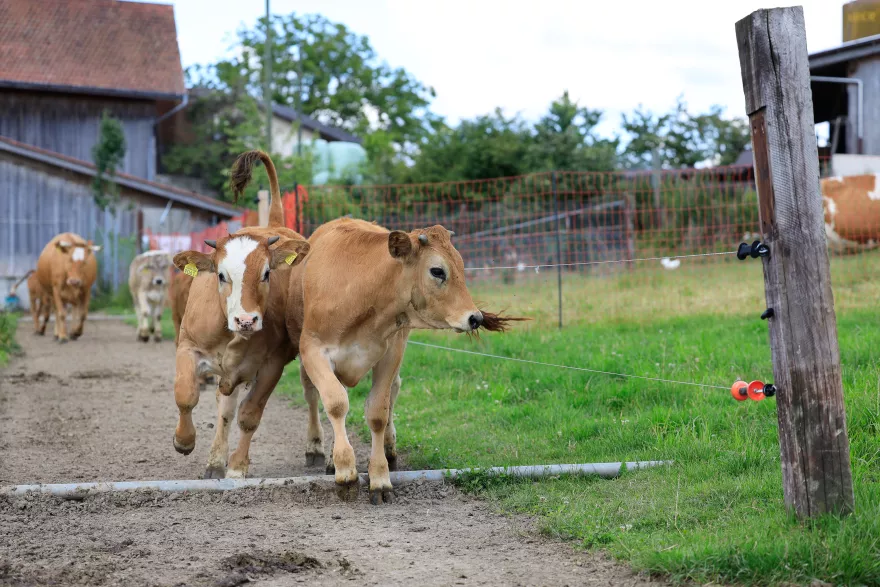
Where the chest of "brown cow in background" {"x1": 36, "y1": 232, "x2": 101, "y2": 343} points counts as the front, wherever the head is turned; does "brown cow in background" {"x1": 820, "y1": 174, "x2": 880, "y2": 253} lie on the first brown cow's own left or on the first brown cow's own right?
on the first brown cow's own left

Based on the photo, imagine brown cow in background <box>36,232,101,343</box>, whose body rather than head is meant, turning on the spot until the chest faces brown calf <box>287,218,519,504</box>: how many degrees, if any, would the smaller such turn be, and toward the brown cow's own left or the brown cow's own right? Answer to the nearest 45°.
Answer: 0° — it already faces it

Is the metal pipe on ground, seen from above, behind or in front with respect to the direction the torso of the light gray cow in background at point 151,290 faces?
in front

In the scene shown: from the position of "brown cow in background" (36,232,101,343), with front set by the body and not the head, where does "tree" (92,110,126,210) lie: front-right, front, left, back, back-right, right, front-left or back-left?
back

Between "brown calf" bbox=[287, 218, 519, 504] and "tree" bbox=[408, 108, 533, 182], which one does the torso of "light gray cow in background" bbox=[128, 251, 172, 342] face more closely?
the brown calf

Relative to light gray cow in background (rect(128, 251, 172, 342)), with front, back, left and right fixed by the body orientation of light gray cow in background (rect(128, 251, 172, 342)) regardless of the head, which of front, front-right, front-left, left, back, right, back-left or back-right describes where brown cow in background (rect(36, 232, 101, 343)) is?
back-right

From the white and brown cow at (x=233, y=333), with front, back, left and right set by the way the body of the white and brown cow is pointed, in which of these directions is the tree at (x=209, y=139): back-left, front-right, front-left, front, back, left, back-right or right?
back

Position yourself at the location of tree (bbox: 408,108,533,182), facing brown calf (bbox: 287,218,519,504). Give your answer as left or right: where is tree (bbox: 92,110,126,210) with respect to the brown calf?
right

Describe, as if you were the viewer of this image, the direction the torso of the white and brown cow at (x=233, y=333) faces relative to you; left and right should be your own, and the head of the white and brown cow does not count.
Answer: facing the viewer
